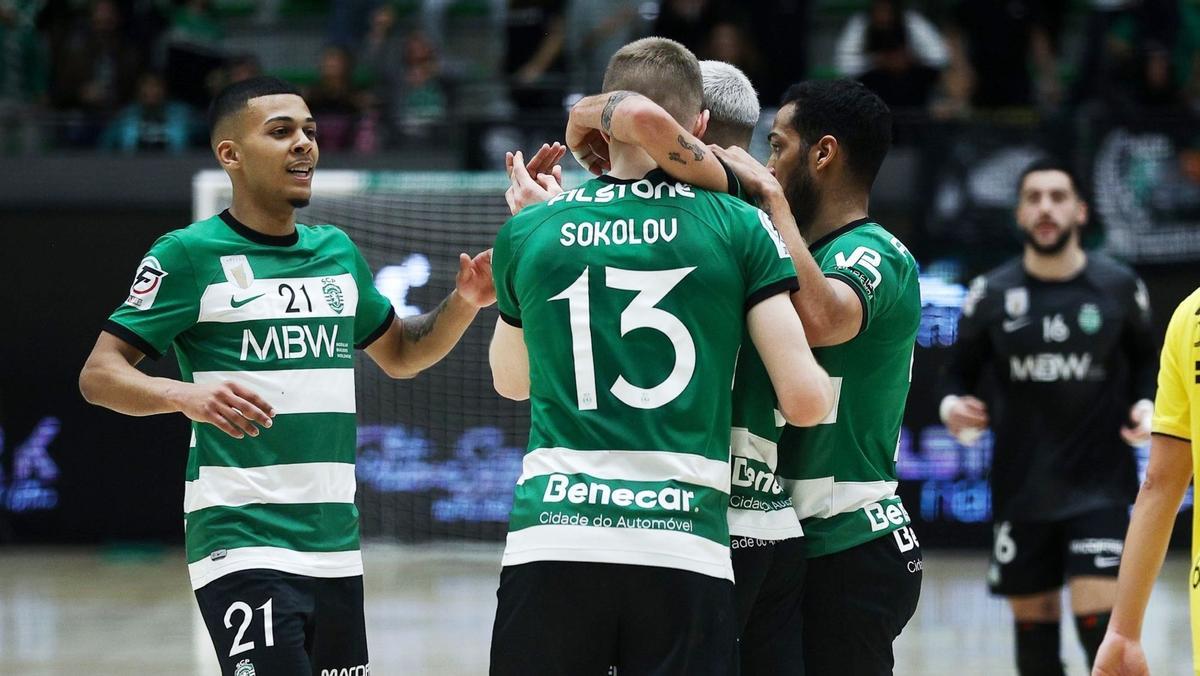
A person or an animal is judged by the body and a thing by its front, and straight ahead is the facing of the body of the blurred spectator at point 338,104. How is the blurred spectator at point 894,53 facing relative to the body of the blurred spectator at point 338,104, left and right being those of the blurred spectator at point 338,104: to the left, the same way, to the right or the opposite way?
the same way

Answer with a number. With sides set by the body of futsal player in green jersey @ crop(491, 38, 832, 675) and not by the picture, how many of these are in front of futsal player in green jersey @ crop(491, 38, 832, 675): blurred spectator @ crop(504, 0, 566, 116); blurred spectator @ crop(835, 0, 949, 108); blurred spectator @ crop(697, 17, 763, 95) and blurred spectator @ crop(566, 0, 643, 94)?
4

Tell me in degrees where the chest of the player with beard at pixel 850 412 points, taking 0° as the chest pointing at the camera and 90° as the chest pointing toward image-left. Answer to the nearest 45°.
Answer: approximately 90°

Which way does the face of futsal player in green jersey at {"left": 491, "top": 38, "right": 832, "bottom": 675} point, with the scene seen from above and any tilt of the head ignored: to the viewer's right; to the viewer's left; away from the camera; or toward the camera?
away from the camera

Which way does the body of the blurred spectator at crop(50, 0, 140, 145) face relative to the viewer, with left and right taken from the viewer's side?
facing the viewer

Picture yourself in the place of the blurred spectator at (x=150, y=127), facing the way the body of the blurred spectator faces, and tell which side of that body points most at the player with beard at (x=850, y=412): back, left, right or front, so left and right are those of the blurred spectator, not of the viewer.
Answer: front

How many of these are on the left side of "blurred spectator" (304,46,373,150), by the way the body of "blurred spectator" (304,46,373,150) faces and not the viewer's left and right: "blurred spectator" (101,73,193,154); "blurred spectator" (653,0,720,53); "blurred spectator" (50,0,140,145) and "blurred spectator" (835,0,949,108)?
2

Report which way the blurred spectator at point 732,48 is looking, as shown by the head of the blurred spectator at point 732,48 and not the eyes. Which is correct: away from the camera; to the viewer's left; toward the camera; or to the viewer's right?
toward the camera

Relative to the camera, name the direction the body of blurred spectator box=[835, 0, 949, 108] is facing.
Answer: toward the camera

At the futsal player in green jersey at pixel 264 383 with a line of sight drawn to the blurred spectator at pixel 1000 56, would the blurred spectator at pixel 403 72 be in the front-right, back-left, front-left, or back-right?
front-left

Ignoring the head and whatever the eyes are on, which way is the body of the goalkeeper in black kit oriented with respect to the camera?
toward the camera

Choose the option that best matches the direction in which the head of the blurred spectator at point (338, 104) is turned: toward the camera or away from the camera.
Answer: toward the camera

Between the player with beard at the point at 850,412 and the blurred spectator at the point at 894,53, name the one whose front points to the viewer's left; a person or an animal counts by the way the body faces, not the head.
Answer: the player with beard

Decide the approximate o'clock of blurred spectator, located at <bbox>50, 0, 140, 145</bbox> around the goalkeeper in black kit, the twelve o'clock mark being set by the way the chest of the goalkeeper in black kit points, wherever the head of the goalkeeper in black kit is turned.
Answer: The blurred spectator is roughly at 4 o'clock from the goalkeeper in black kit.

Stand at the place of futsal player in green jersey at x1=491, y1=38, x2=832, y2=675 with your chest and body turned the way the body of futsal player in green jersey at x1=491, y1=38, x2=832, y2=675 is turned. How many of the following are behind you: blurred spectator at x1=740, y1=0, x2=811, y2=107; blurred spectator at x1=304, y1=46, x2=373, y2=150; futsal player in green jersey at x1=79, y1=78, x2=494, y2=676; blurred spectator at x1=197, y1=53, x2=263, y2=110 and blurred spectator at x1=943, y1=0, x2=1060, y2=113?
0

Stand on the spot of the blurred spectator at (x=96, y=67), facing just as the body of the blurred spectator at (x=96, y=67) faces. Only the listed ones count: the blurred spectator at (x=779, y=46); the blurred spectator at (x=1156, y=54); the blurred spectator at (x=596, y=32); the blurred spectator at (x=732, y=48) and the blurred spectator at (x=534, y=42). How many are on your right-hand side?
0

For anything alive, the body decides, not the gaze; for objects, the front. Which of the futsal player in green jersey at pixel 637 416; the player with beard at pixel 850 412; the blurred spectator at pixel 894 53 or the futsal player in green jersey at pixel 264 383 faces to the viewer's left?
the player with beard

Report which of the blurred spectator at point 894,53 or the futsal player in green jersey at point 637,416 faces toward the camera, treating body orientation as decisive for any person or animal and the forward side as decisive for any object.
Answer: the blurred spectator

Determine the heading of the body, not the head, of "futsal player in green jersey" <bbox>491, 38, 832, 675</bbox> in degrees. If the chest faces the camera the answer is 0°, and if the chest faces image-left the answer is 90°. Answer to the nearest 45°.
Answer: approximately 180°

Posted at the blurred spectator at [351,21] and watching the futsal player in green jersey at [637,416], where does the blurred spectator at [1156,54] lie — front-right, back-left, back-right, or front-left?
front-left

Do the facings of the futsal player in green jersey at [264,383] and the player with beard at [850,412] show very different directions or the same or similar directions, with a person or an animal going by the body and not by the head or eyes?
very different directions

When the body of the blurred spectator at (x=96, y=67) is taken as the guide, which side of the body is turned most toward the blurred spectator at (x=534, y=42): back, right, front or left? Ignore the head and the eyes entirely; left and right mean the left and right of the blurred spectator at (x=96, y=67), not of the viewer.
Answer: left
